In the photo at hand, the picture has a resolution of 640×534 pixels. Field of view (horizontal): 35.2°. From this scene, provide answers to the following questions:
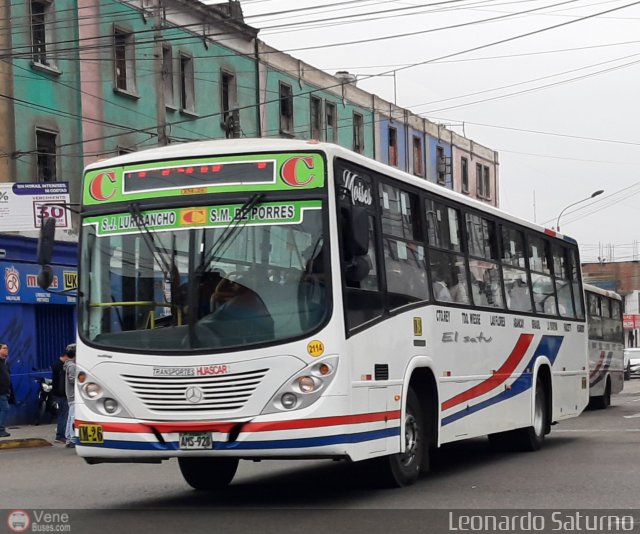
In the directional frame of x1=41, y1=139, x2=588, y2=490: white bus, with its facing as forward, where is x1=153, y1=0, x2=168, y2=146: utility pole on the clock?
The utility pole is roughly at 4 o'clock from the white bus.

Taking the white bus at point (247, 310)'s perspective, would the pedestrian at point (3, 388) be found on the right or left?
on its right

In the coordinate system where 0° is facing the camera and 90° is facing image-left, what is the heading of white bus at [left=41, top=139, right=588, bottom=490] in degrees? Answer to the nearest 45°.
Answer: approximately 45°

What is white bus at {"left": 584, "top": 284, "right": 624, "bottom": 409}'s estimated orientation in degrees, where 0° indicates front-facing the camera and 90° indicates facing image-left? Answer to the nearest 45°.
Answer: approximately 45°

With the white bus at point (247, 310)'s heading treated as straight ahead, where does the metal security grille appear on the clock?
The metal security grille is roughly at 4 o'clock from the white bus.

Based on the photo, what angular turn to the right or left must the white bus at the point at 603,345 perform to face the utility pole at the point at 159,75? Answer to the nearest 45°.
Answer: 0° — it already faces it
